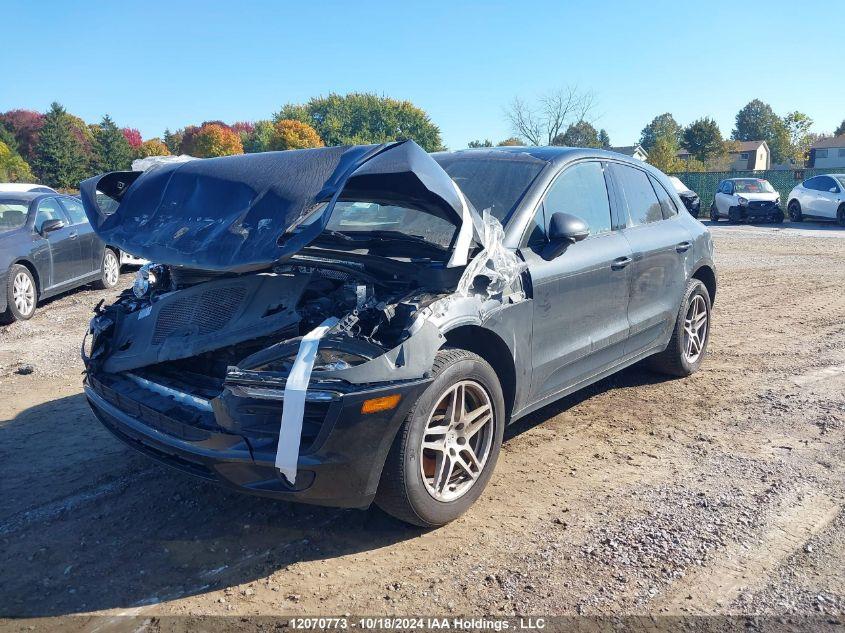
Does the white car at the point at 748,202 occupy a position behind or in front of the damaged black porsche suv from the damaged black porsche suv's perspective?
behind

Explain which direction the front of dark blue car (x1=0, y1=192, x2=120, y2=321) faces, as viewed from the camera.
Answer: facing the viewer and to the left of the viewer

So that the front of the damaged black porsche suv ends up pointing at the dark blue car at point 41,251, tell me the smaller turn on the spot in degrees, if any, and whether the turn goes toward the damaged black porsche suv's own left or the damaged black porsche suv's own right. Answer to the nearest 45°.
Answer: approximately 90° to the damaged black porsche suv's own right

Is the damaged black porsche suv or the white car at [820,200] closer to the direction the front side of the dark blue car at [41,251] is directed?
the damaged black porsche suv

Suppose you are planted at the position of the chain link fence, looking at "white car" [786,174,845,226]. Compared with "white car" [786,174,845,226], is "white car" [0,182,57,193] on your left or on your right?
right

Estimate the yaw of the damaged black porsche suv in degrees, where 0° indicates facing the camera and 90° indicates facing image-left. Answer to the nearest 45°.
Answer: approximately 45°

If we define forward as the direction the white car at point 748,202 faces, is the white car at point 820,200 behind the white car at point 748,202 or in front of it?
in front

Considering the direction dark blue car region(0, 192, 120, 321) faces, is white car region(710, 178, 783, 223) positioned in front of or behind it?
behind

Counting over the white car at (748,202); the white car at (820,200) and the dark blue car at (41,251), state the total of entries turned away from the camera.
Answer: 0
